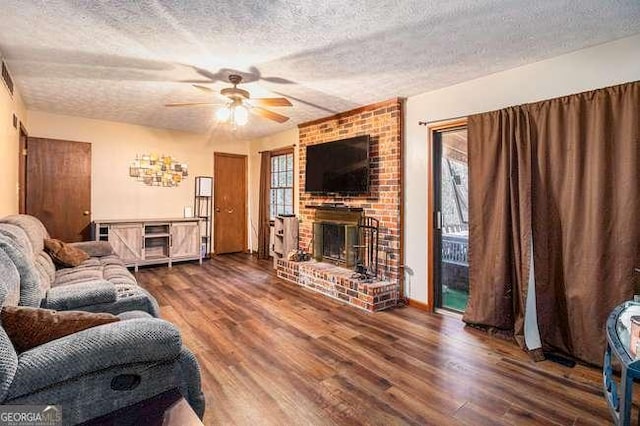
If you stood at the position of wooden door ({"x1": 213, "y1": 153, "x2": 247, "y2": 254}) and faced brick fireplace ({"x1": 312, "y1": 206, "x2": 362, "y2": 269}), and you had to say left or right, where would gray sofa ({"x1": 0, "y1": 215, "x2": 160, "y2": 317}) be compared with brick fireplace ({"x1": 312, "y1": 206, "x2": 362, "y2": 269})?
right

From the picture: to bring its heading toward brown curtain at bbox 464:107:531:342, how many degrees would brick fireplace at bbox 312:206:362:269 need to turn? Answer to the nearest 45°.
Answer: approximately 90° to its left

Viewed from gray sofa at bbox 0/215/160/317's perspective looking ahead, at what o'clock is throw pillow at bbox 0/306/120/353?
The throw pillow is roughly at 3 o'clock from the gray sofa.

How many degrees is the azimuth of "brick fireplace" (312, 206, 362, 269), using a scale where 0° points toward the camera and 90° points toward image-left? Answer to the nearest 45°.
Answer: approximately 45°

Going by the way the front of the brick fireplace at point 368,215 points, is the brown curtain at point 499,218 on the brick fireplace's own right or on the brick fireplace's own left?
on the brick fireplace's own left

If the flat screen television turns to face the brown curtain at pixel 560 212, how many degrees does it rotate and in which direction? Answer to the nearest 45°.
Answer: approximately 90° to its left

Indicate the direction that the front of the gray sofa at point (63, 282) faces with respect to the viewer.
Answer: facing to the right of the viewer

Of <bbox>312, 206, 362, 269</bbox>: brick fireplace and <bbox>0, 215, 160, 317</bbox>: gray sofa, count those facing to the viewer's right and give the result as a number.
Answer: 1

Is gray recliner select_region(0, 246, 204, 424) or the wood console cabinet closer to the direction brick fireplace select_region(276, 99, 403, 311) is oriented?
the gray recliner
